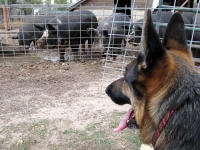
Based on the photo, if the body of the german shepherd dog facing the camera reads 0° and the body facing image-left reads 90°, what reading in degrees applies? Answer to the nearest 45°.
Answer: approximately 135°
